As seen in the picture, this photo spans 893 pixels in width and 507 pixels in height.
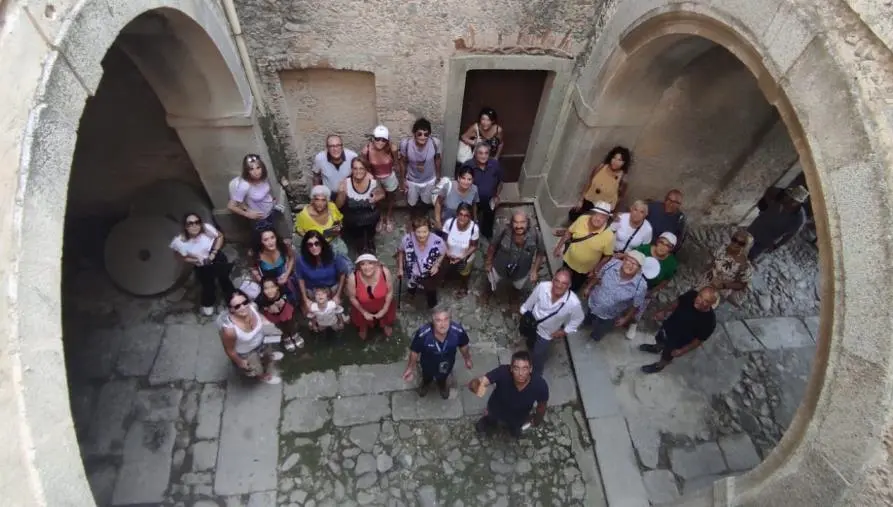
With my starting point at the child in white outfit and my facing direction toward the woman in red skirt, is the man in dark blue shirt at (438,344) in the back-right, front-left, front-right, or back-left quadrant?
front-right

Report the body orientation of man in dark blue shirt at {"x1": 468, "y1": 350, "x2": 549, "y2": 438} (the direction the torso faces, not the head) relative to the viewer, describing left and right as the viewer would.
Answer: facing the viewer

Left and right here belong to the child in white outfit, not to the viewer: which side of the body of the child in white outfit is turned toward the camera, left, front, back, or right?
front

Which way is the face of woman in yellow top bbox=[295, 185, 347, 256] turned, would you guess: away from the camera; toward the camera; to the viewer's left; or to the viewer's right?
toward the camera

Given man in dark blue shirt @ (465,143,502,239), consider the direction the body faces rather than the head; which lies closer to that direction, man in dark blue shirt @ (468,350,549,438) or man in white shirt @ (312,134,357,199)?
the man in dark blue shirt

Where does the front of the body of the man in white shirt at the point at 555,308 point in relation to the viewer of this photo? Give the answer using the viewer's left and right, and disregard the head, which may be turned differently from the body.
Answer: facing the viewer and to the left of the viewer

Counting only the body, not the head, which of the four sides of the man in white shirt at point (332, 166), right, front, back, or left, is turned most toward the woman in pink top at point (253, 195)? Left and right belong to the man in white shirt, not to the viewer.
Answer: right

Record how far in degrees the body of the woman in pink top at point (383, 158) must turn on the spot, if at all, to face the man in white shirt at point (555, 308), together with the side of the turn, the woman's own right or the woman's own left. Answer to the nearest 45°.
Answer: approximately 45° to the woman's own left

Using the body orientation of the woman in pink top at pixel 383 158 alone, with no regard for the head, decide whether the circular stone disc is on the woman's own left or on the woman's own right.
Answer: on the woman's own right

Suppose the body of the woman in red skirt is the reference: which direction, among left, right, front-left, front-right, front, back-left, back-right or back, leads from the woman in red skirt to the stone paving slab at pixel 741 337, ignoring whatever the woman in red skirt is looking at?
left

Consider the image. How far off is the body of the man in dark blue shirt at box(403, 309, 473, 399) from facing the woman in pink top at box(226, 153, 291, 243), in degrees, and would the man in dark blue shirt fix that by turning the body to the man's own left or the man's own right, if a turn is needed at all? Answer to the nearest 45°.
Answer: approximately 135° to the man's own right

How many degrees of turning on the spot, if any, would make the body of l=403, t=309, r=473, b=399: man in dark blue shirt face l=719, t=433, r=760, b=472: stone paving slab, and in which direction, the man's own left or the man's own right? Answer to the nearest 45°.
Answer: approximately 90° to the man's own left

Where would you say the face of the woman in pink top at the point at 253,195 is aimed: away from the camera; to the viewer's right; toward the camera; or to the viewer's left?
toward the camera
